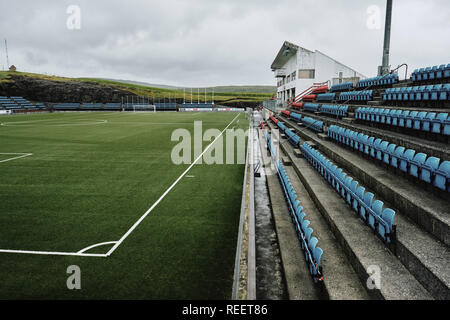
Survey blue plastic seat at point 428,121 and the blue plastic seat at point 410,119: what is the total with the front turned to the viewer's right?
0

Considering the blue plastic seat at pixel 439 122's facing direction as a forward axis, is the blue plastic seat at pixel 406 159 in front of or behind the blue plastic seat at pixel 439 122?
in front

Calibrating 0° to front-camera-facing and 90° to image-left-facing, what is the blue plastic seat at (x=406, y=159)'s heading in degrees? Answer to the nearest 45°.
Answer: approximately 45°

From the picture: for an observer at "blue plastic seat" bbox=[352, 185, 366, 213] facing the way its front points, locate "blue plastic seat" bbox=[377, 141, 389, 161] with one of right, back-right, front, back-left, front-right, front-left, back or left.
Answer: back-right

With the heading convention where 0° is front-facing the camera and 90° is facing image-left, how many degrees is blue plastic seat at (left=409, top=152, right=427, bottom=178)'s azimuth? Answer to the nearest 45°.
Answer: approximately 45°

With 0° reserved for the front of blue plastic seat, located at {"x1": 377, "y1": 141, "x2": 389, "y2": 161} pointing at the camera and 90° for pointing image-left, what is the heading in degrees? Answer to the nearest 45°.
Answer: approximately 45°

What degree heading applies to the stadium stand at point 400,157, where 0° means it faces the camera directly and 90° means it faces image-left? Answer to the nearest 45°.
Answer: approximately 45°

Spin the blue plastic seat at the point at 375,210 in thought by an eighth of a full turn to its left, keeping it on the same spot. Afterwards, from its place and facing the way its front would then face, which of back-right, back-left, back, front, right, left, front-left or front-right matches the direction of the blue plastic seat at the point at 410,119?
back

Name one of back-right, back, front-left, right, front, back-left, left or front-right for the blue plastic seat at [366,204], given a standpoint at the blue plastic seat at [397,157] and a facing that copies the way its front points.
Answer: front-left

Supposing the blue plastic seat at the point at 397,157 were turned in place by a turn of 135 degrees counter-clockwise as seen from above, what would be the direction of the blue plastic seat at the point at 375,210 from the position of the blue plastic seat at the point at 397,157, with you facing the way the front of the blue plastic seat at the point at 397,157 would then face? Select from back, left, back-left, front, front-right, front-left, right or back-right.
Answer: right
